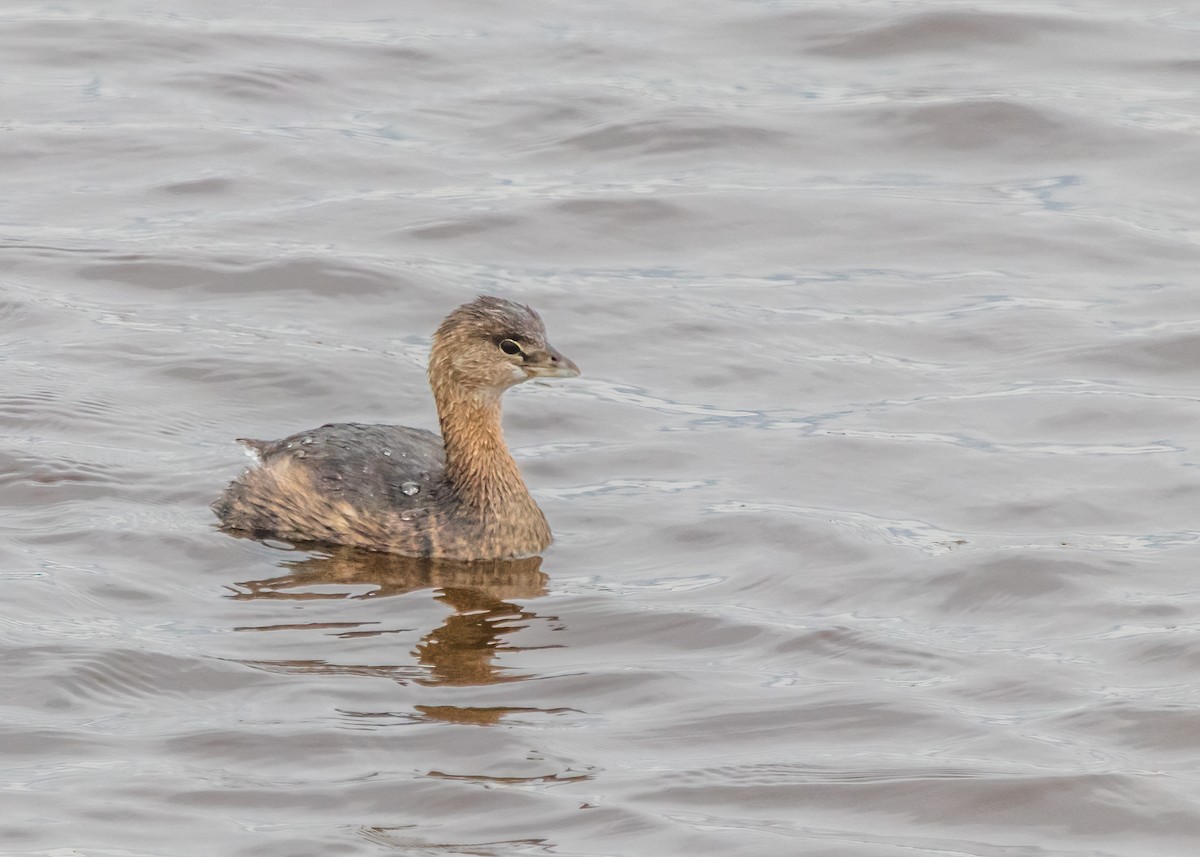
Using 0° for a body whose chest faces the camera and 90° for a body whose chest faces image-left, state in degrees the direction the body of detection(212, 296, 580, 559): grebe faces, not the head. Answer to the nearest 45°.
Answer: approximately 270°
